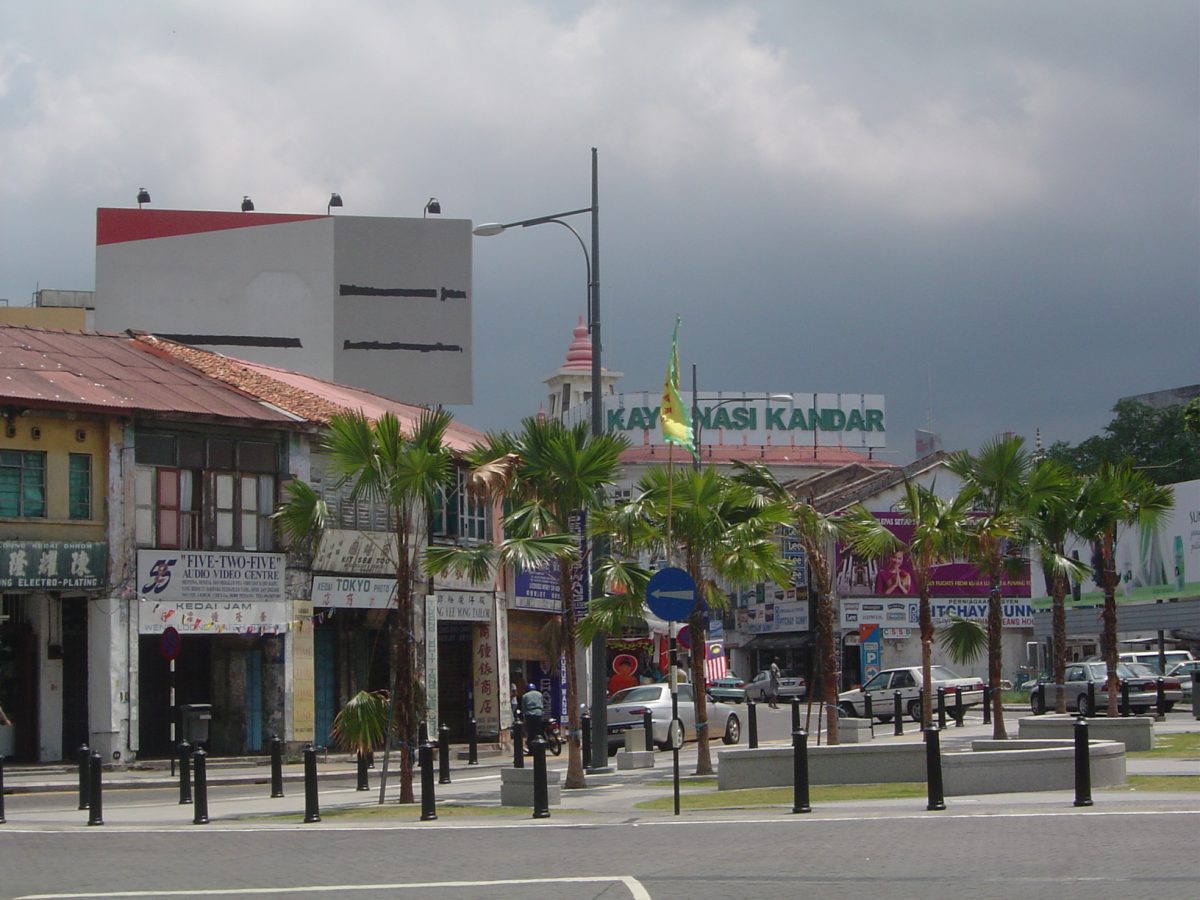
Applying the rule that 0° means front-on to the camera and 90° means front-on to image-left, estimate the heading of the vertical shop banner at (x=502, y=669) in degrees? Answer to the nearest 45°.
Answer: approximately 315°

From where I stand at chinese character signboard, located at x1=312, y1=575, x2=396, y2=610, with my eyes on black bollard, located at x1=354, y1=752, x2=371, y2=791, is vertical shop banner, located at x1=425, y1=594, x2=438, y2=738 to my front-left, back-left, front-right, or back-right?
back-left

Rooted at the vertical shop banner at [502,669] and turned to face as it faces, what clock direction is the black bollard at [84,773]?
The black bollard is roughly at 2 o'clock from the vertical shop banner.

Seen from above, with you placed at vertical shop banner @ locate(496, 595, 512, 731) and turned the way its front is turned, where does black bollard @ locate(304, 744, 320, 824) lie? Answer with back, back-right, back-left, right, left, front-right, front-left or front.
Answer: front-right

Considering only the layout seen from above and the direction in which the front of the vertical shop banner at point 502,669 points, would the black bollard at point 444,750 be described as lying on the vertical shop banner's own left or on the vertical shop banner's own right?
on the vertical shop banner's own right

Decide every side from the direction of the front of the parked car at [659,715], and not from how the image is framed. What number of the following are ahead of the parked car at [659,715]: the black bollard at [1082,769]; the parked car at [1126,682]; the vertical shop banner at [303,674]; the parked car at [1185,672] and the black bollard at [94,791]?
2

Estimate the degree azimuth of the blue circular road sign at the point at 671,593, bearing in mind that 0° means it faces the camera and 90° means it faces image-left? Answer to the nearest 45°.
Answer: approximately 0°

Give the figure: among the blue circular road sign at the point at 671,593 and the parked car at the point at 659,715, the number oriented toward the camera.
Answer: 1
